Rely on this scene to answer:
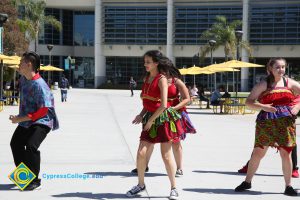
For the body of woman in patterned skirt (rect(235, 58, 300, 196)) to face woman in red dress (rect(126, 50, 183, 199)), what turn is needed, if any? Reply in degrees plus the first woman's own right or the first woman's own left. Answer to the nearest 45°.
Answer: approximately 45° to the first woman's own right

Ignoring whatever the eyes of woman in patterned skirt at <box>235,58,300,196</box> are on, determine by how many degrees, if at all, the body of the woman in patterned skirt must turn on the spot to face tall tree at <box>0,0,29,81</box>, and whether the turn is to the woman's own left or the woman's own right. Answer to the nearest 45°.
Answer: approximately 135° to the woman's own right

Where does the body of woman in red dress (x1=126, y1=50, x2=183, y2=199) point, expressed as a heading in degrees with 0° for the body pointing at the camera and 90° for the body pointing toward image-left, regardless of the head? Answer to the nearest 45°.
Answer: approximately 45°

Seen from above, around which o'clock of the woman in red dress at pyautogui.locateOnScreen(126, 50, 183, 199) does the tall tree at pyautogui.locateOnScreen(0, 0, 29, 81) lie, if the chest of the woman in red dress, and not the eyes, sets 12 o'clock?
The tall tree is roughly at 4 o'clock from the woman in red dress.

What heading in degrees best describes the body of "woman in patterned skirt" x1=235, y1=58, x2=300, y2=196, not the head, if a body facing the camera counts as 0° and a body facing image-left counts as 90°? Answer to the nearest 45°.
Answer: approximately 0°

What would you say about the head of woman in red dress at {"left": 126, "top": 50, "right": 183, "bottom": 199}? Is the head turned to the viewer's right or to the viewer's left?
to the viewer's left

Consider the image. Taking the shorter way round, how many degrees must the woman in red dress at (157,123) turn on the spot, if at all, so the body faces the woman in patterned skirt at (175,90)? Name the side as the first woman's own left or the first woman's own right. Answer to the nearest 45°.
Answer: approximately 135° to the first woman's own right
